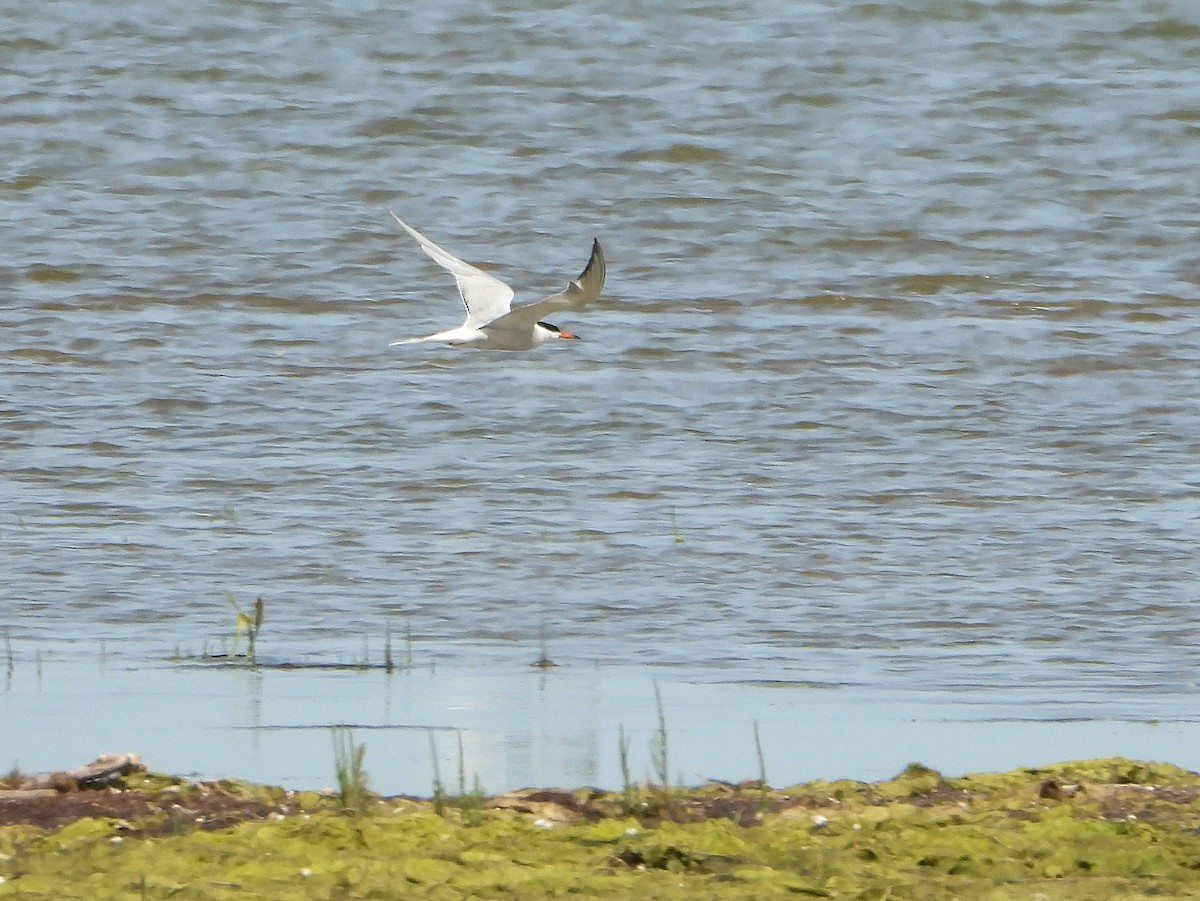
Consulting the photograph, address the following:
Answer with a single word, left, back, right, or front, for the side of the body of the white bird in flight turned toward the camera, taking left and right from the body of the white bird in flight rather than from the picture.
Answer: right
